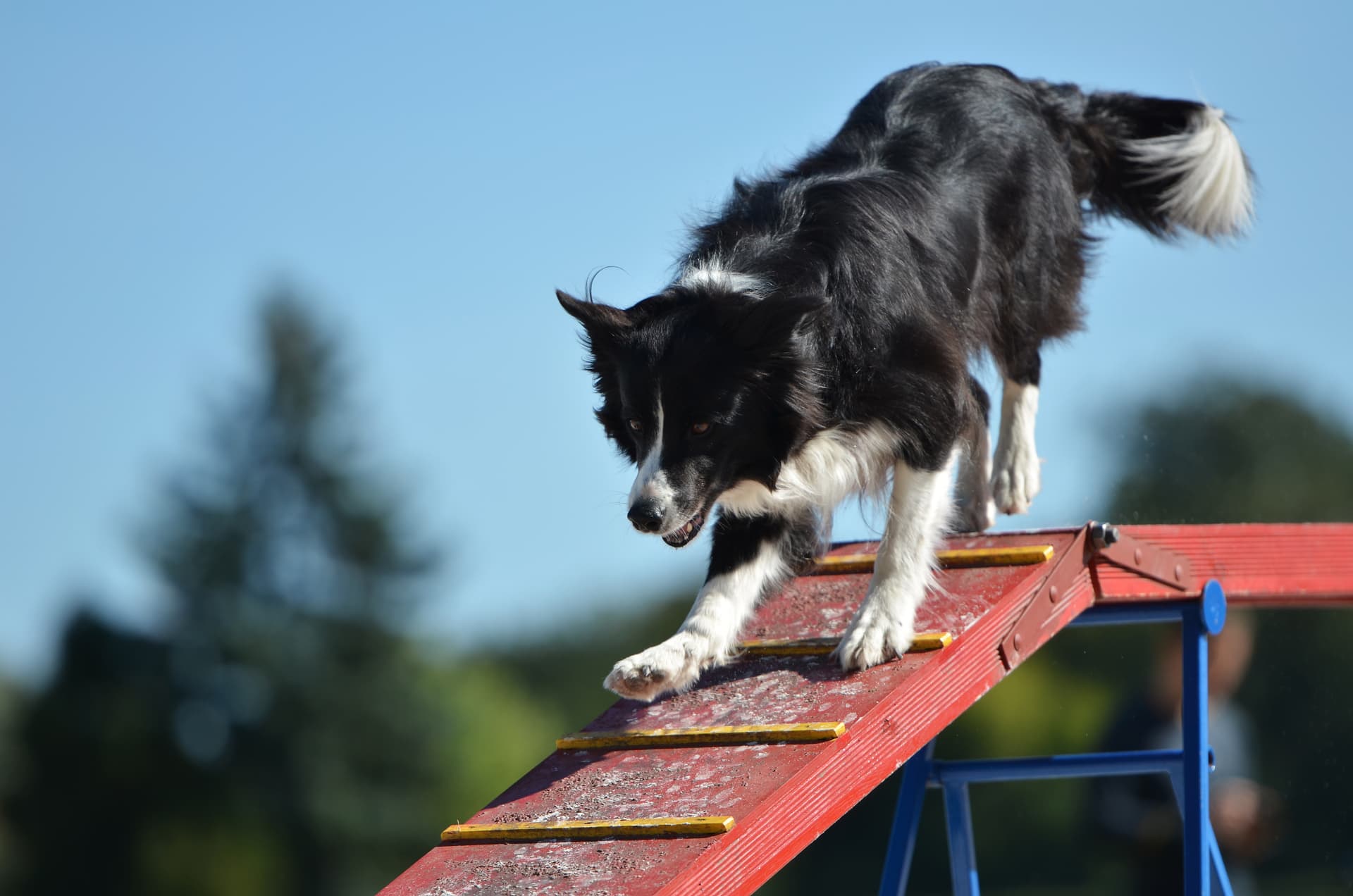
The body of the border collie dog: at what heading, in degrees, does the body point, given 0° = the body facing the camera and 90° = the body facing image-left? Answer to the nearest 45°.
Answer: approximately 45°

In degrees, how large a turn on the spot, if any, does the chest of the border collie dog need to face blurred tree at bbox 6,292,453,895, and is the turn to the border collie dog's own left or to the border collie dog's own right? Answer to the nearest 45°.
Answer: approximately 90° to the border collie dog's own right
